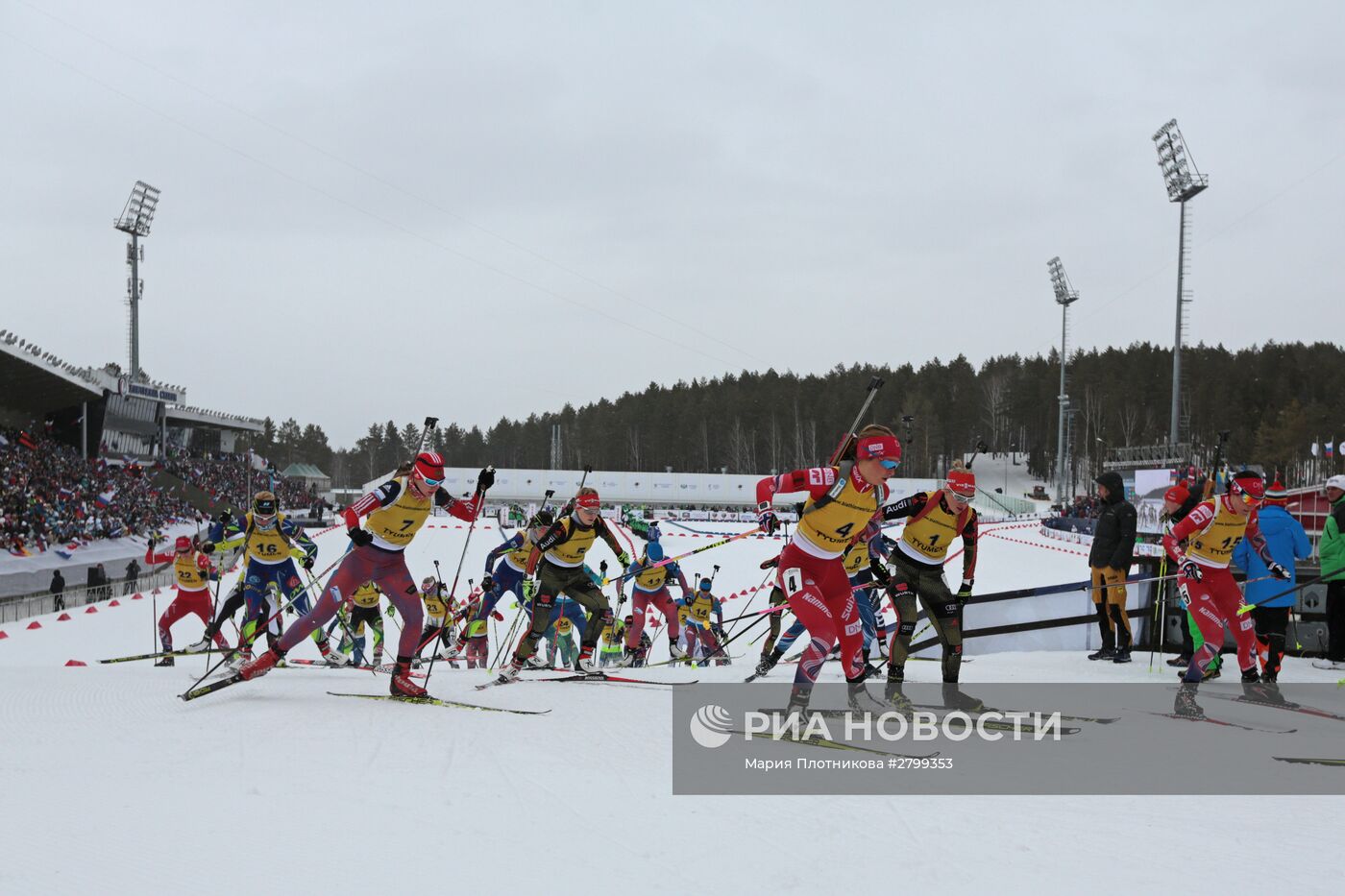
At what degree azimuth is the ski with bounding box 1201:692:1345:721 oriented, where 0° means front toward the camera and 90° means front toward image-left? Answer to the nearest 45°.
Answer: approximately 270°

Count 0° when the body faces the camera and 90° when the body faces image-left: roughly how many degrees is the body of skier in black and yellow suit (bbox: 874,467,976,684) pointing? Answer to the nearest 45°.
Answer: approximately 315°

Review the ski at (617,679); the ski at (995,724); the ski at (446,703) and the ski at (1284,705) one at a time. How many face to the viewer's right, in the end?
4

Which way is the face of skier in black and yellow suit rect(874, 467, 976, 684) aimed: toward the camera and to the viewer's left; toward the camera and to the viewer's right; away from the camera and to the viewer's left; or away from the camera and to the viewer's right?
toward the camera and to the viewer's right

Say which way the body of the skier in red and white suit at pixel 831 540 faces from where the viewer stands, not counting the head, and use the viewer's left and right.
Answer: facing the viewer and to the right of the viewer

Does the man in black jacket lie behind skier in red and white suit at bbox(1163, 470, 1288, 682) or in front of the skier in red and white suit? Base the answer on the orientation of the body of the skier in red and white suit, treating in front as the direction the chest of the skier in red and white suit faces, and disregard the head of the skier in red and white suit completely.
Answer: behind

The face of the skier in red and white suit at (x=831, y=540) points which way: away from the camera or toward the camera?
toward the camera
